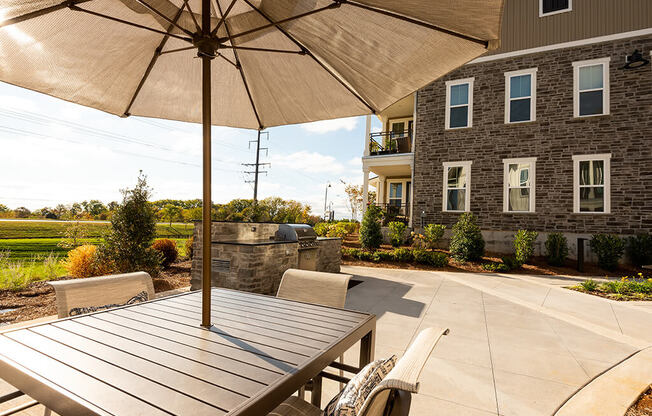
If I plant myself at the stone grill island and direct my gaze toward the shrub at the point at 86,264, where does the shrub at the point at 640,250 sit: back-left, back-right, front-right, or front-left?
back-right

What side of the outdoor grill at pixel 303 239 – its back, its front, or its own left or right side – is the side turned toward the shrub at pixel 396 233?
left

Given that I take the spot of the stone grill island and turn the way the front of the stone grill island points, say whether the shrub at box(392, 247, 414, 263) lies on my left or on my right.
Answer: on my left

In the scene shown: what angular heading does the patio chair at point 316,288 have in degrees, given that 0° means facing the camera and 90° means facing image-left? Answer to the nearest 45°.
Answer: approximately 45°

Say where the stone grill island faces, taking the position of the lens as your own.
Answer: facing the viewer and to the right of the viewer

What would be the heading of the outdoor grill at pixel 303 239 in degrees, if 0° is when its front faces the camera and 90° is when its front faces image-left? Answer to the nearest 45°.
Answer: approximately 315°

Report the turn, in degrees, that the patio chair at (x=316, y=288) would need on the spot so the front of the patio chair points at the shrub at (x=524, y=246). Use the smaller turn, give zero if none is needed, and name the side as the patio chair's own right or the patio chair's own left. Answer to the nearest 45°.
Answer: approximately 180°

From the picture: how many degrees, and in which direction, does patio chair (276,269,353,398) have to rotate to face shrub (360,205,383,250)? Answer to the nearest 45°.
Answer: approximately 135° to its right

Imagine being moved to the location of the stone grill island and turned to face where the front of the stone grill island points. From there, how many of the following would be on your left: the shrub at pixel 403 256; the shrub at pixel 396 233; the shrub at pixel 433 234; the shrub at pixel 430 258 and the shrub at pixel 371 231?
5

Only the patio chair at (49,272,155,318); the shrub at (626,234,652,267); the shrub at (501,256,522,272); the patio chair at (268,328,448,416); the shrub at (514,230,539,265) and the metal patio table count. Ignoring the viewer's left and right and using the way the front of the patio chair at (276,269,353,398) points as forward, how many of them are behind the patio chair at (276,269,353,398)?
3

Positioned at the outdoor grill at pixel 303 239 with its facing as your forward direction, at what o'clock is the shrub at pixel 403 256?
The shrub is roughly at 9 o'clock from the outdoor grill.

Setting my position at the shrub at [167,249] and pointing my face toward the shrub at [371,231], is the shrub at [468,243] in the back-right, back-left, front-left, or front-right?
front-right

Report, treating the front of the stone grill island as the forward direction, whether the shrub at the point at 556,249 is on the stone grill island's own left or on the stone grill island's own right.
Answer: on the stone grill island's own left

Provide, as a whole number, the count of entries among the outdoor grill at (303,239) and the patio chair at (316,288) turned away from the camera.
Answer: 0

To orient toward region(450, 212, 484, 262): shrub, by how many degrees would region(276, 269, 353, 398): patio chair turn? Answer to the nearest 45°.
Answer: approximately 180°
